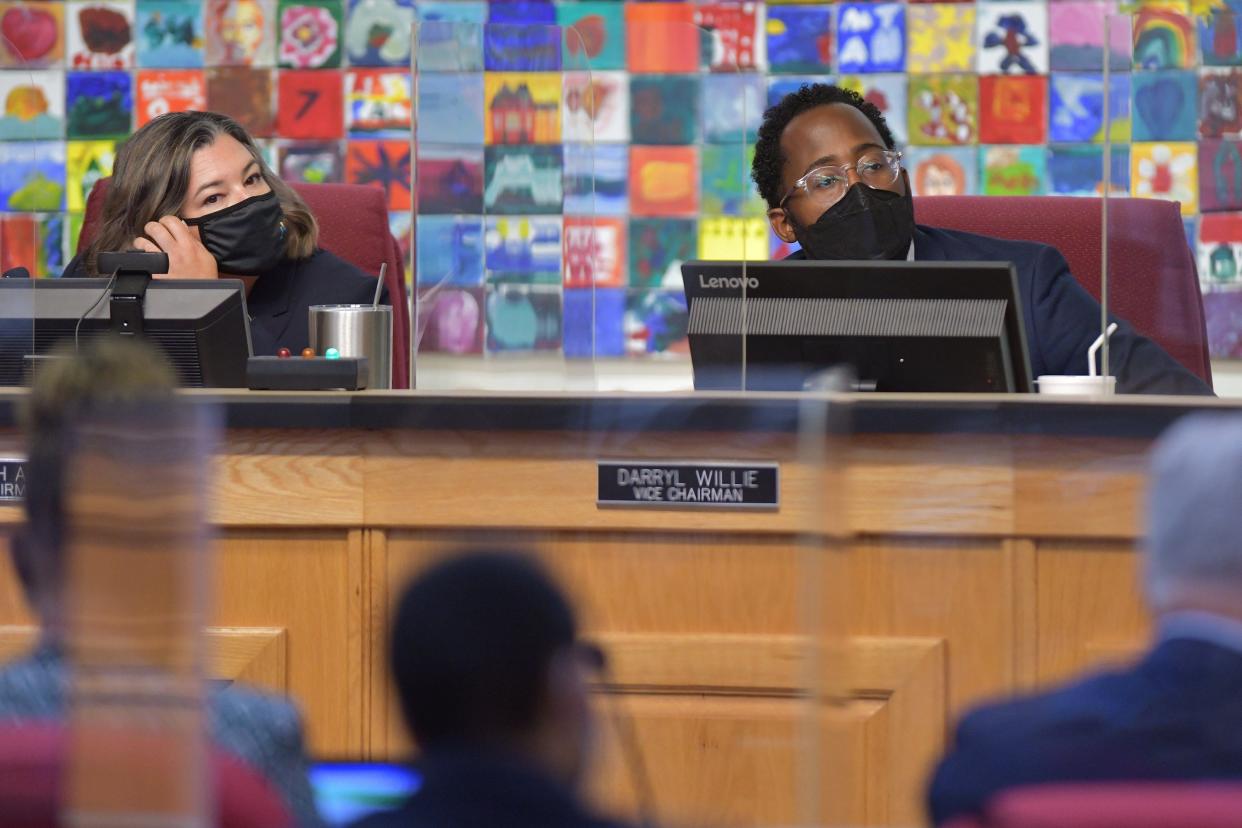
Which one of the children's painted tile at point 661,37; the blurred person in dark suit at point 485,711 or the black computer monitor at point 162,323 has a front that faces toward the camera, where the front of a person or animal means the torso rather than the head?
the children's painted tile

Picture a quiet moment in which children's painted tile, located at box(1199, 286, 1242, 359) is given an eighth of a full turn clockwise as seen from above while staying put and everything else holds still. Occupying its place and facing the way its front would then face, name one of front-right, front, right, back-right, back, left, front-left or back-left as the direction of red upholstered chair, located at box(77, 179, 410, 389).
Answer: front

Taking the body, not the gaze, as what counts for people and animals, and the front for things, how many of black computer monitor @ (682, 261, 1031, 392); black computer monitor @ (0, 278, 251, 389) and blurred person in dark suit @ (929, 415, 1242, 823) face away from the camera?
3

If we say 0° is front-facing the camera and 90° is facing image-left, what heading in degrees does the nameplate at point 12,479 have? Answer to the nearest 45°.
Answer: approximately 0°

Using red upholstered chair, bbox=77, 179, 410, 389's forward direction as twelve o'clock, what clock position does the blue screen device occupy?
The blue screen device is roughly at 12 o'clock from the red upholstered chair.

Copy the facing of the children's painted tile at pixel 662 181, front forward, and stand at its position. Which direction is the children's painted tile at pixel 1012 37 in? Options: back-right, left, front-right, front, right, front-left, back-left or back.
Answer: left

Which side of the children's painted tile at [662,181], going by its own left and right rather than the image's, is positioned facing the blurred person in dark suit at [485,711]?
front

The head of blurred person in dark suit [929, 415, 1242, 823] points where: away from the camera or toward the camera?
away from the camera

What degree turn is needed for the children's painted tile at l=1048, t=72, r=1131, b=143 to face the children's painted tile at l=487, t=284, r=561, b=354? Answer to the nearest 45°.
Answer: approximately 45° to its right

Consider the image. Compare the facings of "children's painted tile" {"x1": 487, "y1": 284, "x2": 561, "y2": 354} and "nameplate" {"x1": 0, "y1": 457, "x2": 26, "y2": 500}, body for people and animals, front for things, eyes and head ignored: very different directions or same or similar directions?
same or similar directions

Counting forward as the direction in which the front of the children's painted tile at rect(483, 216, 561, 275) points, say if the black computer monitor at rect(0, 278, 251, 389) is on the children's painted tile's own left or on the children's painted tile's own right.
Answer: on the children's painted tile's own right

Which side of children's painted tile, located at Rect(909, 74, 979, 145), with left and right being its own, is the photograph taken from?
front

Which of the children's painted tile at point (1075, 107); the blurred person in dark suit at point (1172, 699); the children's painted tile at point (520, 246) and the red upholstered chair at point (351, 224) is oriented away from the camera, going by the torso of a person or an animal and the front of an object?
the blurred person in dark suit

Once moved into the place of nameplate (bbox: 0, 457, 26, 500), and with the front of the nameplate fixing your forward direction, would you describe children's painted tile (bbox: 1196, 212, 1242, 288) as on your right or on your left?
on your left

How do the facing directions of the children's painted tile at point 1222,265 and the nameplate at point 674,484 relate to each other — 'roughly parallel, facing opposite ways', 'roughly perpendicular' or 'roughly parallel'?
roughly parallel

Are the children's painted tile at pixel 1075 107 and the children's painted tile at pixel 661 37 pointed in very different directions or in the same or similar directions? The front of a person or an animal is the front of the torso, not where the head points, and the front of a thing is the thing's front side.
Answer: same or similar directions

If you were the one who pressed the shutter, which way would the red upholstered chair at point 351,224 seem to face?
facing the viewer

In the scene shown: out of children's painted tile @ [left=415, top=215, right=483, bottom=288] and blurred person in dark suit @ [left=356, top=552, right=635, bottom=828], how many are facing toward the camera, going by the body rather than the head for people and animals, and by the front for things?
1
